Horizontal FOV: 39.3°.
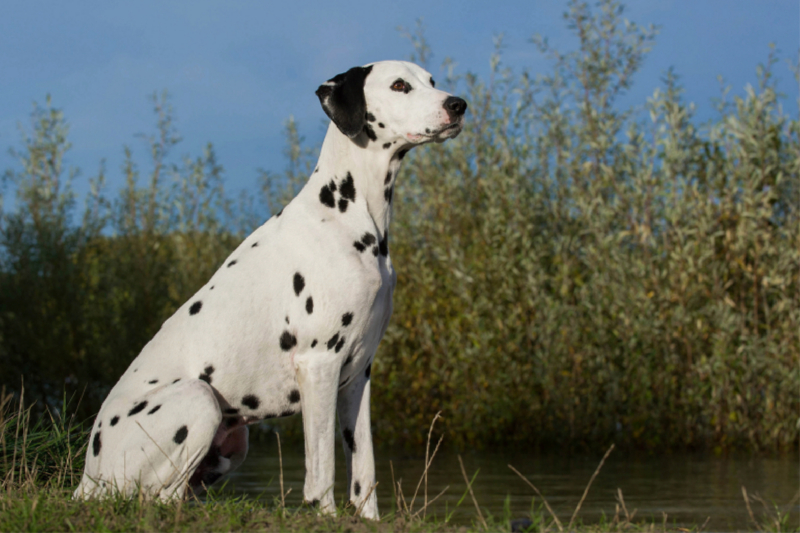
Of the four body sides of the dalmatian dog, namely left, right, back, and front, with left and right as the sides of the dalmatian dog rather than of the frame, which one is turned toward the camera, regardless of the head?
right

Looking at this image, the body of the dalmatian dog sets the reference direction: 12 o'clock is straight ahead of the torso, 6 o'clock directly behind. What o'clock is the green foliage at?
The green foliage is roughly at 10 o'clock from the dalmatian dog.
